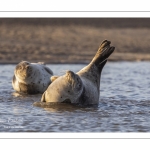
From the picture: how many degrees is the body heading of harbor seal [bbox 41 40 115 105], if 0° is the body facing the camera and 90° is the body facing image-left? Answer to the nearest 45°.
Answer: approximately 45°
